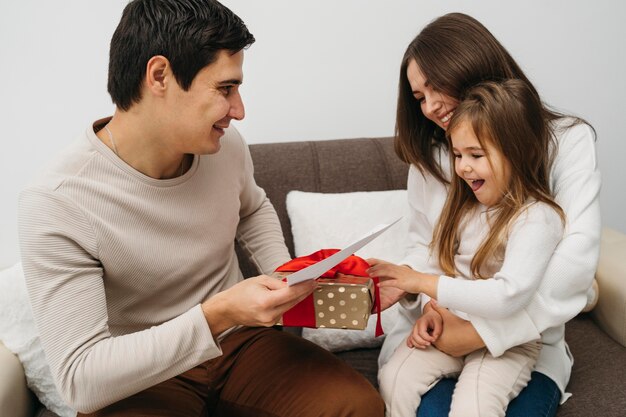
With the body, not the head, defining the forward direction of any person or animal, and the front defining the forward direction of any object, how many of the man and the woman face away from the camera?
0

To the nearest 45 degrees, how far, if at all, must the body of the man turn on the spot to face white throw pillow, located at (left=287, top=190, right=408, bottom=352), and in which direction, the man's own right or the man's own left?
approximately 90° to the man's own left

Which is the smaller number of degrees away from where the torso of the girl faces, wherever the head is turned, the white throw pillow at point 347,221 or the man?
the man

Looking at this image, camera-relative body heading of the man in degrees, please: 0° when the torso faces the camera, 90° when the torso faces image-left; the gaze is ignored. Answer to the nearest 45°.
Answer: approximately 315°

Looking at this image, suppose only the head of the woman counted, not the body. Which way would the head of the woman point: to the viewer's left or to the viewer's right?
to the viewer's left

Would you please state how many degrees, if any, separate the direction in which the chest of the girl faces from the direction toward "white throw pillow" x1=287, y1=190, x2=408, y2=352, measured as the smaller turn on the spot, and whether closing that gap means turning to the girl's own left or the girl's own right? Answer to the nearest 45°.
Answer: approximately 90° to the girl's own right

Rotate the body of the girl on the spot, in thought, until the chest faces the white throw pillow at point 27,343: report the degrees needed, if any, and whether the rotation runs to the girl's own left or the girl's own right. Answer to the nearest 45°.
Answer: approximately 45° to the girl's own right

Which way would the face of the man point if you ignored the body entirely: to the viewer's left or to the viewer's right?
to the viewer's right
